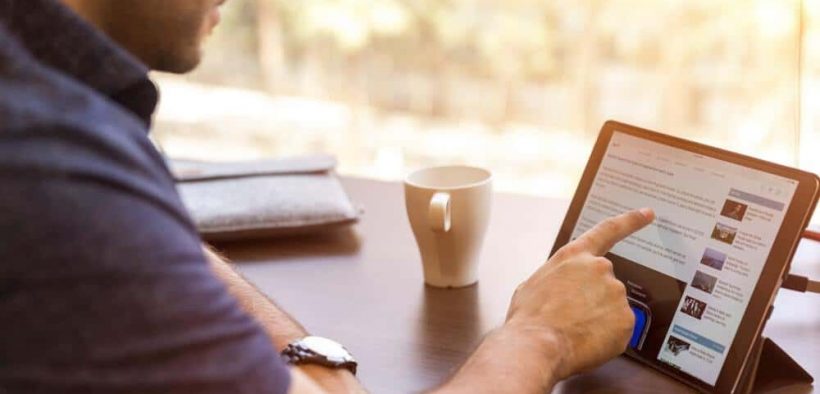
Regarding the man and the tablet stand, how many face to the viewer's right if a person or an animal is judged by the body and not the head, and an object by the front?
1

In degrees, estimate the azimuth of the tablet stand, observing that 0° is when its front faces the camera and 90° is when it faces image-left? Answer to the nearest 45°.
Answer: approximately 45°

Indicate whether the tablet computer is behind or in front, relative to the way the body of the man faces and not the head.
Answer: in front

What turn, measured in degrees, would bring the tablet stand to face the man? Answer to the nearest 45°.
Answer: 0° — it already faces them

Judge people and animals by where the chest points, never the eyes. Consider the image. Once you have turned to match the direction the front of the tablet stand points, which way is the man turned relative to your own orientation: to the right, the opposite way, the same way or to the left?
the opposite way

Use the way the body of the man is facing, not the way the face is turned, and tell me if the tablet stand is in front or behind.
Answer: in front

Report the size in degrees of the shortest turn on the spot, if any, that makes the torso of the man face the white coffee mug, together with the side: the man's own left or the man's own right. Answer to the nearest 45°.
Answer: approximately 45° to the man's own left

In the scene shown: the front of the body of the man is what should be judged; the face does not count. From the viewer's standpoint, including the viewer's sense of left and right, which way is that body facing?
facing to the right of the viewer

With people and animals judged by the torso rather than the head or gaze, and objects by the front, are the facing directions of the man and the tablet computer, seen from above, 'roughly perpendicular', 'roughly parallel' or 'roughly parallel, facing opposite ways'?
roughly parallel, facing opposite ways

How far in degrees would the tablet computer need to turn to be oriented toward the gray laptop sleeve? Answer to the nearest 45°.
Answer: approximately 45° to its right

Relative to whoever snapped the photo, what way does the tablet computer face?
facing the viewer and to the left of the viewer
